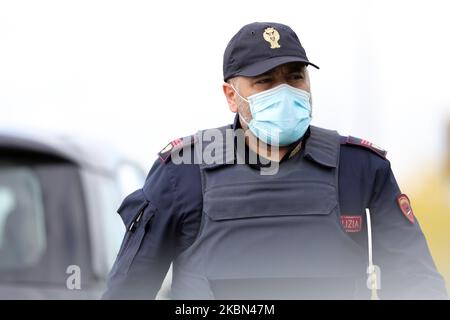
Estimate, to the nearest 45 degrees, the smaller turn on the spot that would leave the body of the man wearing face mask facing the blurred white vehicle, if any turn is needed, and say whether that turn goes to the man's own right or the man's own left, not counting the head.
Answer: approximately 135° to the man's own right

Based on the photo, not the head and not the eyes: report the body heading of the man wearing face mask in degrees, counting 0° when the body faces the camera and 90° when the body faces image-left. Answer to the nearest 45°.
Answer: approximately 0°
